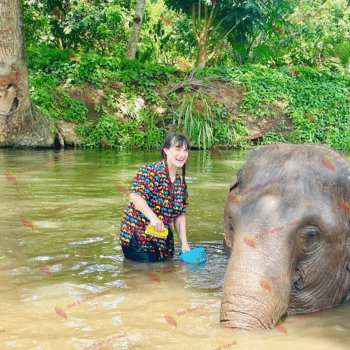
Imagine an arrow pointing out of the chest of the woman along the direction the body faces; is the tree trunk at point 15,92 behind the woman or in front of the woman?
behind

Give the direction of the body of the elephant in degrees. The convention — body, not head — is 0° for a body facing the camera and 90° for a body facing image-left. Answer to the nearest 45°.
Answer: approximately 45°

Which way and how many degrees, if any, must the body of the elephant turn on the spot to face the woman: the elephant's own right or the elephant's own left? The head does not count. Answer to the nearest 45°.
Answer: approximately 90° to the elephant's own right

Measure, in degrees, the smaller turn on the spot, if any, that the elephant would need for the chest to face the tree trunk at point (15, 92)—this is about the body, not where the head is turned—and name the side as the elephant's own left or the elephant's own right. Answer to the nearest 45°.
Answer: approximately 90° to the elephant's own right

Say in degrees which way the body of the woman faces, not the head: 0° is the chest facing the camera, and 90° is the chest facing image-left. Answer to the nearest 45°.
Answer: approximately 315°

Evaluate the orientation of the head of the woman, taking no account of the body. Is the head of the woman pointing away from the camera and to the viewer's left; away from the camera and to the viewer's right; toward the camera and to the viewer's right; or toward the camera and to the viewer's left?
toward the camera and to the viewer's right

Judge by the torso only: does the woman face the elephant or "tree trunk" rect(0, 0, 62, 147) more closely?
the elephant

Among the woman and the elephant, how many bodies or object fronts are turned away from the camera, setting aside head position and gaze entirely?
0
